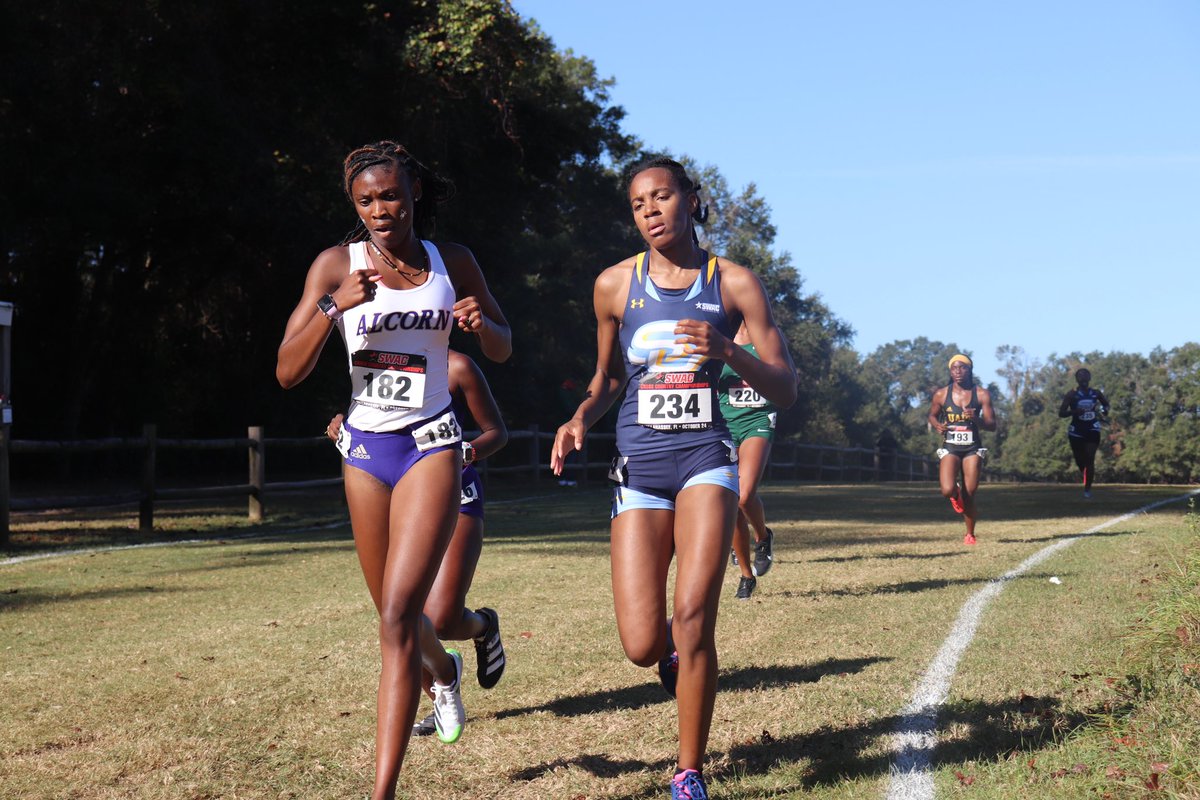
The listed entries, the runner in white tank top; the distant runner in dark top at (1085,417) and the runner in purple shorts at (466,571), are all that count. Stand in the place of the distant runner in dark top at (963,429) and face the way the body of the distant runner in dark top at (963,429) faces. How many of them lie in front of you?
2

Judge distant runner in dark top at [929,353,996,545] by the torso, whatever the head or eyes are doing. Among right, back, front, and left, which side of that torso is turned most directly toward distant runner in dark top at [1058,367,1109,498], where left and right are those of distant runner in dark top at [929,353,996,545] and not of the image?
back

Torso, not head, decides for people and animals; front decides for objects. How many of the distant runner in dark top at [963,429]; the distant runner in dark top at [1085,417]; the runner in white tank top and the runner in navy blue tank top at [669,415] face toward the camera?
4

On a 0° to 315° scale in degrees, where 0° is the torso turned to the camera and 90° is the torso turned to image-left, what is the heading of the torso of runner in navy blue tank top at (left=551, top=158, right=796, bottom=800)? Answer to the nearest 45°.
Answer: approximately 0°

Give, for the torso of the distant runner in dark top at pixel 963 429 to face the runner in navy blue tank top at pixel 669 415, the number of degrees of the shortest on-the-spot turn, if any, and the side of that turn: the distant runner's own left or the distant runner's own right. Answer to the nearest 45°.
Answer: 0° — they already face them

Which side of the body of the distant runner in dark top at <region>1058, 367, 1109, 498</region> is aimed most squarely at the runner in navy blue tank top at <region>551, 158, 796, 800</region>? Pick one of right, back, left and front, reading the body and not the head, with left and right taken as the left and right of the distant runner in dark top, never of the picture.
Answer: front

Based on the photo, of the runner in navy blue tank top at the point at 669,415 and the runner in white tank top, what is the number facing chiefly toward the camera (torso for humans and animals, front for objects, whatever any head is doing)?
2

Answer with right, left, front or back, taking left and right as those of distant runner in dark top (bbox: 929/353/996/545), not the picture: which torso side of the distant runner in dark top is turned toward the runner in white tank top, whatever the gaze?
front

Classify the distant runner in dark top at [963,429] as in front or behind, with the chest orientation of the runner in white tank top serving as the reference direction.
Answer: behind

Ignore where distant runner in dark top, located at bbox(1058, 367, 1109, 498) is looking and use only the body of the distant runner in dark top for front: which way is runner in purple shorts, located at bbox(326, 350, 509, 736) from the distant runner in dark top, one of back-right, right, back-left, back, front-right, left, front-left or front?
front

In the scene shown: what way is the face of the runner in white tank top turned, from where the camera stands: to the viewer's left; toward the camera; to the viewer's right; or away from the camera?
toward the camera

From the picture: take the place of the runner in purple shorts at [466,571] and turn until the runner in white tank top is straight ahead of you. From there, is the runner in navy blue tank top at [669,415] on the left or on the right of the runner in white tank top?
left

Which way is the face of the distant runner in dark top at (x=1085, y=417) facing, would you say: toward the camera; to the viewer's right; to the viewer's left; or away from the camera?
toward the camera

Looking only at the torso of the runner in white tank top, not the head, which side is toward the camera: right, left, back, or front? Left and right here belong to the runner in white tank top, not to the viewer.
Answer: front

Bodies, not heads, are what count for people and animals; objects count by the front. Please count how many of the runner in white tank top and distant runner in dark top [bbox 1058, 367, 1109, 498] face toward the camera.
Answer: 2

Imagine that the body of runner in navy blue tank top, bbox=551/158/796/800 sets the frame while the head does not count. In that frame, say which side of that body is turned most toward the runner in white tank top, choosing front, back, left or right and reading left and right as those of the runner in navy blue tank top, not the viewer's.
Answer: right

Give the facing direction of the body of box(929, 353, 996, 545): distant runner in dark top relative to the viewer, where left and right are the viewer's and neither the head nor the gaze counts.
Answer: facing the viewer

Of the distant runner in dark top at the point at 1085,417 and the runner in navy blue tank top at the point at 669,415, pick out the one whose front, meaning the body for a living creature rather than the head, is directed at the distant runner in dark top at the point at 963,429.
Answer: the distant runner in dark top at the point at 1085,417
